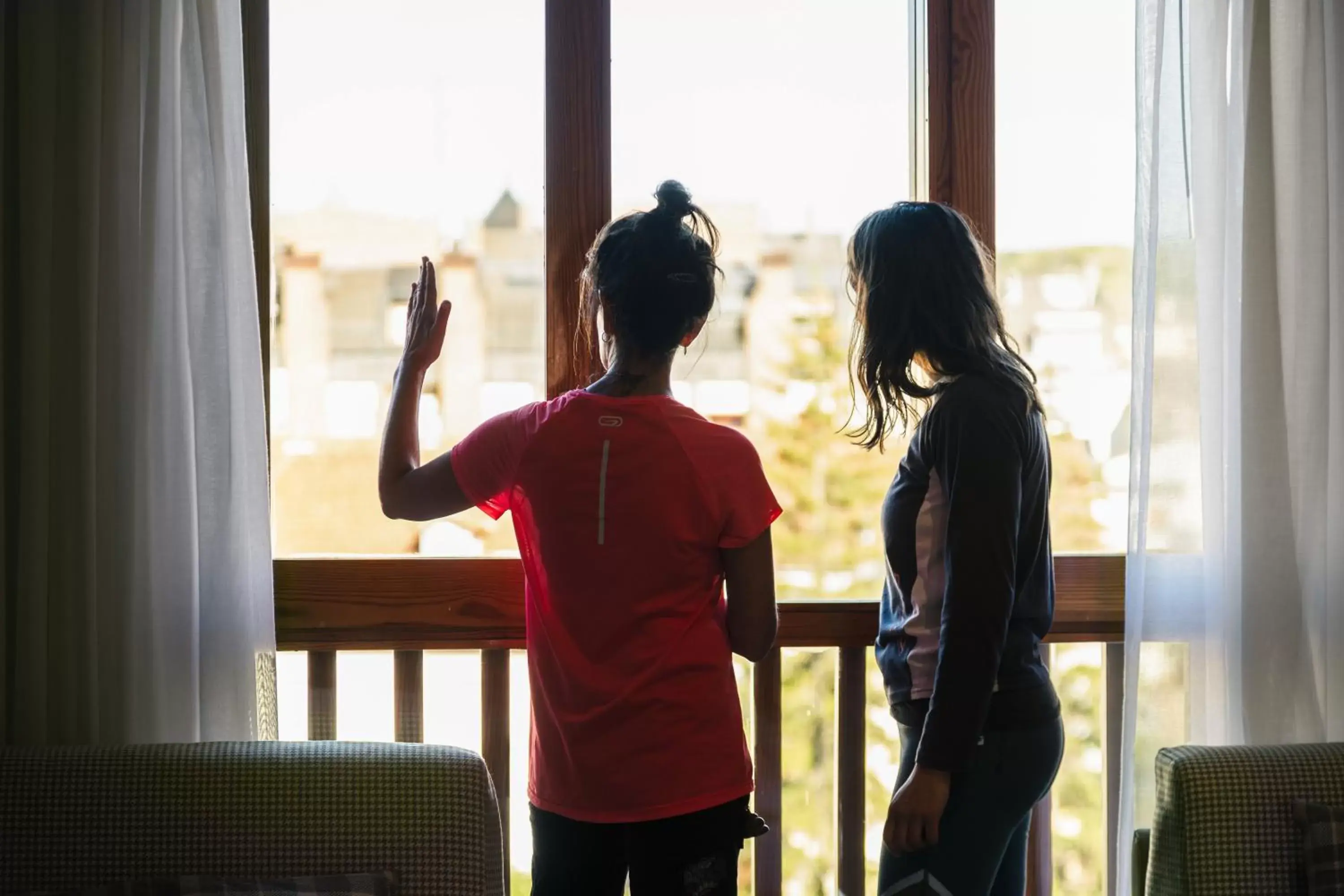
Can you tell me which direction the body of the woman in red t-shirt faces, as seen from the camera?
away from the camera

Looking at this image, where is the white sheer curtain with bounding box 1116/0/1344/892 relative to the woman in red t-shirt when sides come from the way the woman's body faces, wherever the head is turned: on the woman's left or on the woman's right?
on the woman's right
